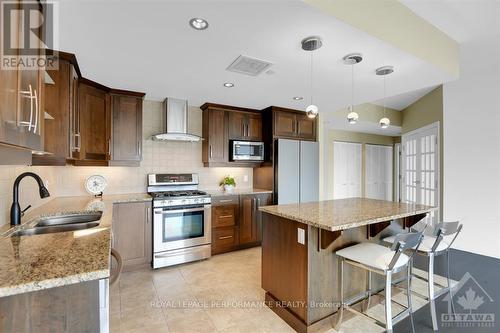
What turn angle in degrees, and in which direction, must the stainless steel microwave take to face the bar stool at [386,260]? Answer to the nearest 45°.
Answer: approximately 45° to its left

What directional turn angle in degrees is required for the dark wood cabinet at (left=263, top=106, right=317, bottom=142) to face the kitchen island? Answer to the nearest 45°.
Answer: approximately 45° to its right

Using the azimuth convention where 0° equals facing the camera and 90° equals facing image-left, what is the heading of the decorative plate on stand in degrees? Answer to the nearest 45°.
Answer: approximately 0°

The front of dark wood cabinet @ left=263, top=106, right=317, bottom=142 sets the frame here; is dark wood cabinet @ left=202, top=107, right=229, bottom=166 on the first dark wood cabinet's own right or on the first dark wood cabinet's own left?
on the first dark wood cabinet's own right

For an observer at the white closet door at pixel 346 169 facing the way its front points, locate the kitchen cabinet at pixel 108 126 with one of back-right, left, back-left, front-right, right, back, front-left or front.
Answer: right

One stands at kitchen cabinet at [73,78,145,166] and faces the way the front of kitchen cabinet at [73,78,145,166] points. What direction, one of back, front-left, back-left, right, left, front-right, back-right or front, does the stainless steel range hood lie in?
front-left

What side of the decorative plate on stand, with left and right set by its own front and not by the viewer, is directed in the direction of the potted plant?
left

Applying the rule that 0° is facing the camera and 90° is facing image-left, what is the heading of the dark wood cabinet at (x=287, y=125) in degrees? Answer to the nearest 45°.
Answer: approximately 315°

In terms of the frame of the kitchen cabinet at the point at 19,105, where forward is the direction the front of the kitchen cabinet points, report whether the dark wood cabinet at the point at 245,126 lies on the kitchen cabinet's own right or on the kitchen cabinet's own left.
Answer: on the kitchen cabinet's own left

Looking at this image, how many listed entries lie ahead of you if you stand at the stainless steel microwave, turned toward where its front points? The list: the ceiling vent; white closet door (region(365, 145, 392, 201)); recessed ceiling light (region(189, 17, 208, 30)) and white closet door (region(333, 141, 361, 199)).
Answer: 2

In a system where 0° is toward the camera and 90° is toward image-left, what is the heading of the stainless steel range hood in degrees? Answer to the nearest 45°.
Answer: approximately 0°
